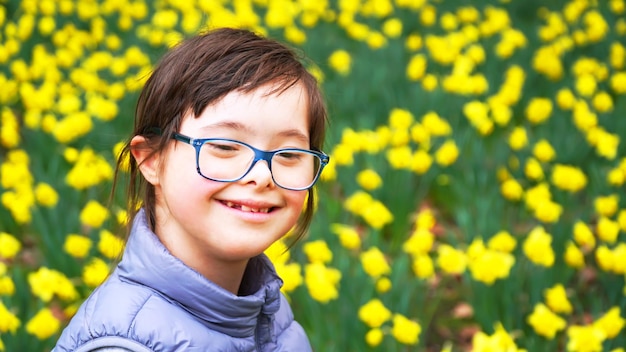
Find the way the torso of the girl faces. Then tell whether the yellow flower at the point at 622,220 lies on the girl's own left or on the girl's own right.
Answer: on the girl's own left

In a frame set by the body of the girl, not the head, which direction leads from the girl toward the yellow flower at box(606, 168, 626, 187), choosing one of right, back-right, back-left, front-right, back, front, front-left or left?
left

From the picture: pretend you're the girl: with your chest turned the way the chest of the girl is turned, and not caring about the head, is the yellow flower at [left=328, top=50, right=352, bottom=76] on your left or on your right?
on your left

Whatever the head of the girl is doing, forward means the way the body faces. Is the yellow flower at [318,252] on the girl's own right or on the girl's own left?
on the girl's own left

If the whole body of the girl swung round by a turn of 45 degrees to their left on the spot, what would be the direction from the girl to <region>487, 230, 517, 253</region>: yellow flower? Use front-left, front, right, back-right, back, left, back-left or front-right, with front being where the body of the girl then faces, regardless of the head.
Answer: front-left

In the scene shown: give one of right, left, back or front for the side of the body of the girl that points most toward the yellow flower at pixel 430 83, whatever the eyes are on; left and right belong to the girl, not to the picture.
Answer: left

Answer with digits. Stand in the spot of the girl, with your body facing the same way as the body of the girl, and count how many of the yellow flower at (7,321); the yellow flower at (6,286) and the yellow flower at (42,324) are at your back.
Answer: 3

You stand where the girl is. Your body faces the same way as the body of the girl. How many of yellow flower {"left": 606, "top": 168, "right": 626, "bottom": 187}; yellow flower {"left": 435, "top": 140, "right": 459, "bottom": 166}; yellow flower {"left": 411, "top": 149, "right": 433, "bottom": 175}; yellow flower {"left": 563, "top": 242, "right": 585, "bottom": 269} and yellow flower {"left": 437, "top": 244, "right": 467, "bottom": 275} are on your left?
5

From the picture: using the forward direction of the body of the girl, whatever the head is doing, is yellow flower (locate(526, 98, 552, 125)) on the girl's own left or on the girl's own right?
on the girl's own left

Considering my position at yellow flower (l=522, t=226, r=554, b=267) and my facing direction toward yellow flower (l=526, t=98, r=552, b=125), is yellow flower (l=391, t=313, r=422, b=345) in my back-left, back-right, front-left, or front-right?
back-left

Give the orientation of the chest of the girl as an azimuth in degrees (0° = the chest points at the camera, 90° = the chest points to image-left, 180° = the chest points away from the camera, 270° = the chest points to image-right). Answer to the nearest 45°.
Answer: approximately 315°

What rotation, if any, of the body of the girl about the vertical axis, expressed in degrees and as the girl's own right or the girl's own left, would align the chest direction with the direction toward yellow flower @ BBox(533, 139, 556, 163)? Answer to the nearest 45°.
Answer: approximately 90° to the girl's own left

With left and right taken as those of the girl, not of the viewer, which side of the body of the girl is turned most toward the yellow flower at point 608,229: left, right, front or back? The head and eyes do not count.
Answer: left

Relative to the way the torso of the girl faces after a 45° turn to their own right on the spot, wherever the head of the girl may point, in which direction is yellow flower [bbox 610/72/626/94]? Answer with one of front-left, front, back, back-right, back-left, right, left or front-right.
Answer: back-left

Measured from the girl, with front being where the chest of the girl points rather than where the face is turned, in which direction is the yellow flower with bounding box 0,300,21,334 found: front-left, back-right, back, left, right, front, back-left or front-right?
back
